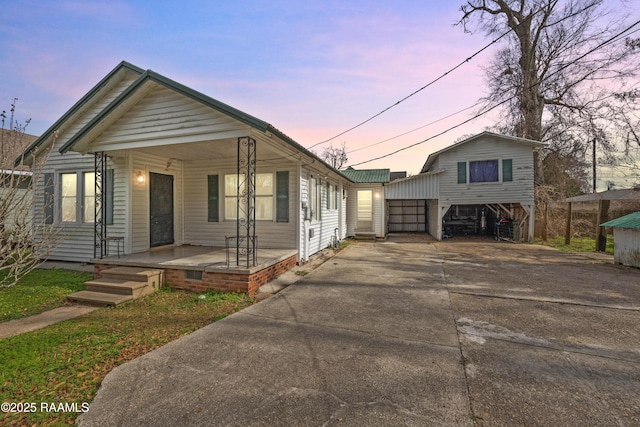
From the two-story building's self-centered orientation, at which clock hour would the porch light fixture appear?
The porch light fixture is roughly at 1 o'clock from the two-story building.

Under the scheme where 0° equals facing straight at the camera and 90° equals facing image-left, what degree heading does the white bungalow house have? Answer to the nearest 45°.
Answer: approximately 45°

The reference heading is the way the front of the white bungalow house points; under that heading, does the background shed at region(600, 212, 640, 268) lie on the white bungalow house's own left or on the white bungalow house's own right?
on the white bungalow house's own left

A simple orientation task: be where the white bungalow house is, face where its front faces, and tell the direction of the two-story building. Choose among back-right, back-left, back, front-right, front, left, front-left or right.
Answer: back-left

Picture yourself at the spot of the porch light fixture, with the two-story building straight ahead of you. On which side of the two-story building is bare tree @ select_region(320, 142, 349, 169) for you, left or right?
left

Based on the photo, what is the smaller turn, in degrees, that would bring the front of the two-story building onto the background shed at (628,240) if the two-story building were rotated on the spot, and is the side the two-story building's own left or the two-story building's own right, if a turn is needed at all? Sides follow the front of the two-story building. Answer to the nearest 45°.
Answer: approximately 45° to the two-story building's own left

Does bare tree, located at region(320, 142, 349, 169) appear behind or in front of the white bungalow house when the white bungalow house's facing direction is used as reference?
behind

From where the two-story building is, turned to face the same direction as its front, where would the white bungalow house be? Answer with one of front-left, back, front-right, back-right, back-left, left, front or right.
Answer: front-right
